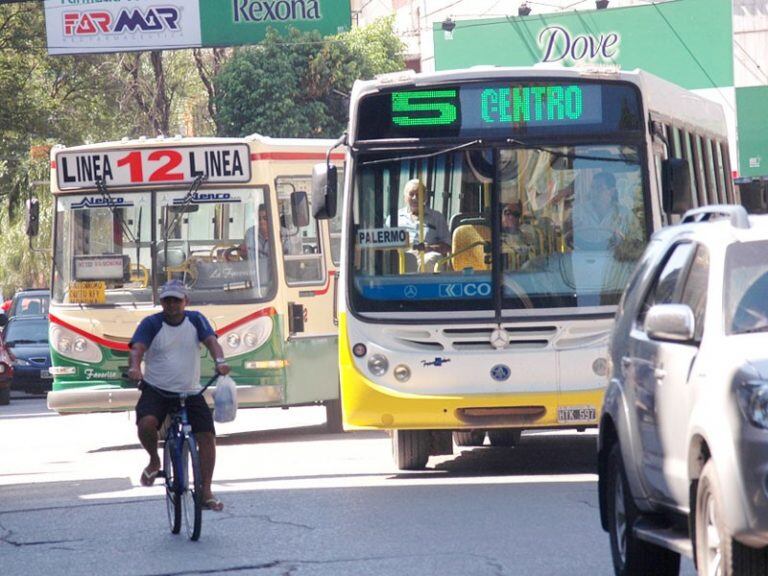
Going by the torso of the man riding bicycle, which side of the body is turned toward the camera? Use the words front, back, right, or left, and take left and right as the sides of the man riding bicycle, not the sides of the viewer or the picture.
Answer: front

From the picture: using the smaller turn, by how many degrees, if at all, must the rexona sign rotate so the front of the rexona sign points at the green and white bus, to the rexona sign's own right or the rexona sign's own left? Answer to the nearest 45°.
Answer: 0° — it already faces it

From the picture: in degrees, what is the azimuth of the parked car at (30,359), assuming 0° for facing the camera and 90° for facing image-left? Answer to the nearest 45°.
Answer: approximately 0°

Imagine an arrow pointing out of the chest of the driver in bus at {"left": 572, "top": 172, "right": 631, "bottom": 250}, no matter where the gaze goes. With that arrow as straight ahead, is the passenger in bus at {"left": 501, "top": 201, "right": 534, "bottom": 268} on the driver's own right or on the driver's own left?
on the driver's own right

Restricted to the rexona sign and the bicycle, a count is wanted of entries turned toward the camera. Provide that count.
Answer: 2

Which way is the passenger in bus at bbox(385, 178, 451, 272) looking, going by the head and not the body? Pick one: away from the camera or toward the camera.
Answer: toward the camera

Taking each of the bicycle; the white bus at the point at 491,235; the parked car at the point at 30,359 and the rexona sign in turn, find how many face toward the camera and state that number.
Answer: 4

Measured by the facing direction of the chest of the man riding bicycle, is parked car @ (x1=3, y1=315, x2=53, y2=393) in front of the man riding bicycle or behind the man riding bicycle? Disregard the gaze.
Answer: behind

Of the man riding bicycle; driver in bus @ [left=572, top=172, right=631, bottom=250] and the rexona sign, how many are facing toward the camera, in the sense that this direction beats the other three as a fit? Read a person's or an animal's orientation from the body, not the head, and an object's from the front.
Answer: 3

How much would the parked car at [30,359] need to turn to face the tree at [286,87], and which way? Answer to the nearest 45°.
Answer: approximately 135° to its left

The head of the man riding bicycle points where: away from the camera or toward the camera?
toward the camera

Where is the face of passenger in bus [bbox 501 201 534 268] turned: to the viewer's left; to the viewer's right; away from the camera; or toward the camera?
toward the camera

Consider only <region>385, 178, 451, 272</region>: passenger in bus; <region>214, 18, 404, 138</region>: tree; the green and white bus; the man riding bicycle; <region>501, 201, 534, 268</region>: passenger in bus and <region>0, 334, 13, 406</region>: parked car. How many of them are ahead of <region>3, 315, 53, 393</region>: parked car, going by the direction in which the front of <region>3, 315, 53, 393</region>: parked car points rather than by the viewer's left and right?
5

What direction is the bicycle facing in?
toward the camera

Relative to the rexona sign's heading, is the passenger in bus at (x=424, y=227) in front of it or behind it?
in front
